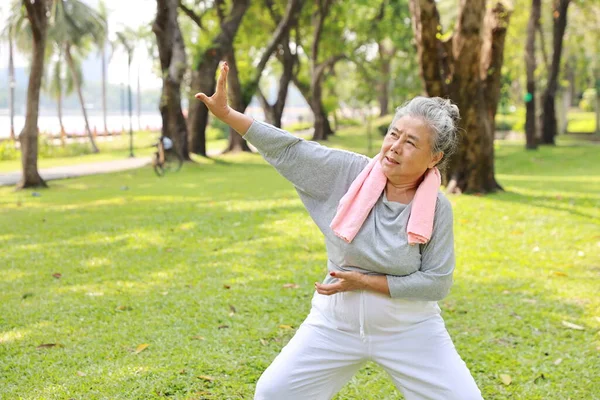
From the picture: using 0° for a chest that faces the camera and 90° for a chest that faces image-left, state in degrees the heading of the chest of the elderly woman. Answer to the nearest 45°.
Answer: approximately 0°

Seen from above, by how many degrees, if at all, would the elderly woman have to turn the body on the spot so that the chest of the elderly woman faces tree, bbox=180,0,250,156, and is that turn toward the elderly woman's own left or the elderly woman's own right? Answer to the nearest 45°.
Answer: approximately 180°

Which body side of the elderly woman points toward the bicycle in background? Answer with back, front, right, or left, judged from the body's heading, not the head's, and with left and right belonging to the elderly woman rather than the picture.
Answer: back

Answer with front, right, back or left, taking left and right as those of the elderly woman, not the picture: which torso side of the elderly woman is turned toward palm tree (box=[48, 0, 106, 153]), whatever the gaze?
back

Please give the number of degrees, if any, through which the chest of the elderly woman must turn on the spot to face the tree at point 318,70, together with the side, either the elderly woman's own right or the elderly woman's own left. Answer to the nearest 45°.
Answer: approximately 180°
